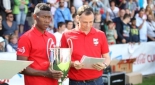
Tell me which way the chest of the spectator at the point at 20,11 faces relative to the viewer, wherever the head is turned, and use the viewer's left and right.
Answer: facing the viewer

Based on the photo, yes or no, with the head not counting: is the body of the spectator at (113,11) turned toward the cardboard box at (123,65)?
yes

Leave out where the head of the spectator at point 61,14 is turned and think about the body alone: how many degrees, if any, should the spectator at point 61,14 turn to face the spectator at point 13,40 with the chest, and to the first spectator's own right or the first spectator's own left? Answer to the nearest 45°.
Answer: approximately 45° to the first spectator's own right

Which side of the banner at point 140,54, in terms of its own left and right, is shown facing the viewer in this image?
front

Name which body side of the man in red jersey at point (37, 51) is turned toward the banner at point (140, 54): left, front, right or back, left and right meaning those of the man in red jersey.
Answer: left

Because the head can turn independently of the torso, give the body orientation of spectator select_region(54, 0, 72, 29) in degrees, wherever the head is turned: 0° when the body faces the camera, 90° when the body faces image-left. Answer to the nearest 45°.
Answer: approximately 0°

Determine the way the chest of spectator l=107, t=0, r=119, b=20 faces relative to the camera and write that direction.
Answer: toward the camera

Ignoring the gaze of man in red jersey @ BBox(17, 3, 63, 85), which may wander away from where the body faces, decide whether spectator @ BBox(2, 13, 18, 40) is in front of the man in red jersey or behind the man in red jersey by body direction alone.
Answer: behind

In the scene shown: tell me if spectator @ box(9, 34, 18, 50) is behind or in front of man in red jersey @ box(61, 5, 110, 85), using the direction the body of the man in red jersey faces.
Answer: behind

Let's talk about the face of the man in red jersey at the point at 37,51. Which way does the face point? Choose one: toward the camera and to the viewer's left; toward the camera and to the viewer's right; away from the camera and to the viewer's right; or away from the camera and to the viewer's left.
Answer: toward the camera and to the viewer's right
